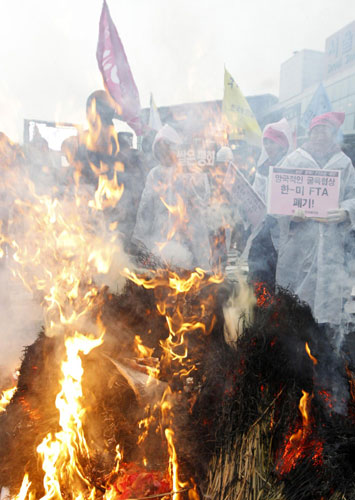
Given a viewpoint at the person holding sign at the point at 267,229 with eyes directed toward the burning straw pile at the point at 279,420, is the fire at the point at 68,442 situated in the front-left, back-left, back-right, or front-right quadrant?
front-right

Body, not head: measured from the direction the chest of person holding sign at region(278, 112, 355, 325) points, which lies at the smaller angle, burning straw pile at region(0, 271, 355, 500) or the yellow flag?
the burning straw pile

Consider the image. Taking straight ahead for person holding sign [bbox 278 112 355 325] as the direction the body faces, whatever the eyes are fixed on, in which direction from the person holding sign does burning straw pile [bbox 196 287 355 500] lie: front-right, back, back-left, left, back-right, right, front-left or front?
front

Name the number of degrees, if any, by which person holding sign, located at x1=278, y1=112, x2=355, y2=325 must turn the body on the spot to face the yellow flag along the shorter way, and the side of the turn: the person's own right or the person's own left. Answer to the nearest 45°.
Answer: approximately 135° to the person's own right

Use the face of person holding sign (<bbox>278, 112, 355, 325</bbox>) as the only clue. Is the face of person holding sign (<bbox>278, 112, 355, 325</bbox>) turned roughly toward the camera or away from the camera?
toward the camera

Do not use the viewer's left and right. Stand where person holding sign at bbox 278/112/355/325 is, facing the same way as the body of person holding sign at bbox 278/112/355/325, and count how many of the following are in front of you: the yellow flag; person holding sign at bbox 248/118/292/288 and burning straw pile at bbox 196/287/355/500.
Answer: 1

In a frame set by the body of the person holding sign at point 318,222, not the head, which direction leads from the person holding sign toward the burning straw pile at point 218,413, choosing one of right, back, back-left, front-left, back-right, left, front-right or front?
front

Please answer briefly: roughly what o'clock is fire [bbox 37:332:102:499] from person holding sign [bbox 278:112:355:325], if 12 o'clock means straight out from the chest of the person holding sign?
The fire is roughly at 1 o'clock from the person holding sign.

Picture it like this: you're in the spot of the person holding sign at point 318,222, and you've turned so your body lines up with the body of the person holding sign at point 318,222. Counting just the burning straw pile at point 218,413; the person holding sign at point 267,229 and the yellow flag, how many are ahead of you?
1

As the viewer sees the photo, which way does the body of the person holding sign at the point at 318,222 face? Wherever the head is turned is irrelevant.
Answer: toward the camera

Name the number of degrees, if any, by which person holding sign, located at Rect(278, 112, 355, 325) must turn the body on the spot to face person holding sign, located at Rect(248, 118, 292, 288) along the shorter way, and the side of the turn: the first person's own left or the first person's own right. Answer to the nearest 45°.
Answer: approximately 135° to the first person's own right
